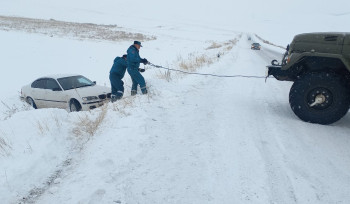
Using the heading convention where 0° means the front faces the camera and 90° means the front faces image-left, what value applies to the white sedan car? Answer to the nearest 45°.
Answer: approximately 315°

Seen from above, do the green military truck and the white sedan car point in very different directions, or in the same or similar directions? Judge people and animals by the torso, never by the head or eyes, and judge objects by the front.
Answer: very different directions

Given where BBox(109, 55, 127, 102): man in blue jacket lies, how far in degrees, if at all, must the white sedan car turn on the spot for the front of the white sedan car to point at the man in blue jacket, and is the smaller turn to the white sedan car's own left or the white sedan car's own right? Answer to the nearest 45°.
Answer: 0° — it already faces them

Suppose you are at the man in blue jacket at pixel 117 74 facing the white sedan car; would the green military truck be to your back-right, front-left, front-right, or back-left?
back-left

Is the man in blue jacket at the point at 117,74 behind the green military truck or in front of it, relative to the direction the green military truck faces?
in front

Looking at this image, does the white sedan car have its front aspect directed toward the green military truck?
yes
